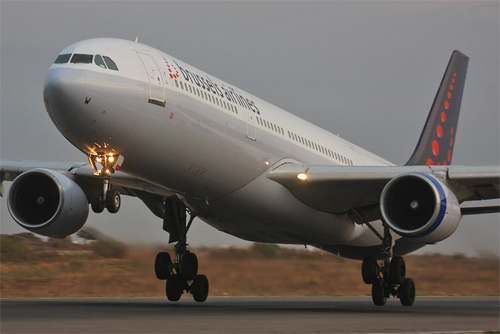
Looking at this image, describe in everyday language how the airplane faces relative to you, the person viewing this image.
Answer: facing the viewer and to the left of the viewer
